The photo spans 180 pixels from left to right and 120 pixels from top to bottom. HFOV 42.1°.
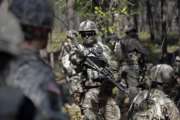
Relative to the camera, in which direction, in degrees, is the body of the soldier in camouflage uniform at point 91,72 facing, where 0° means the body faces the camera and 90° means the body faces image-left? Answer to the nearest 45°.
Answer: approximately 0°

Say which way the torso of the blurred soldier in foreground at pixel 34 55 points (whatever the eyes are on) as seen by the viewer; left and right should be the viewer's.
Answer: facing away from the viewer and to the right of the viewer
